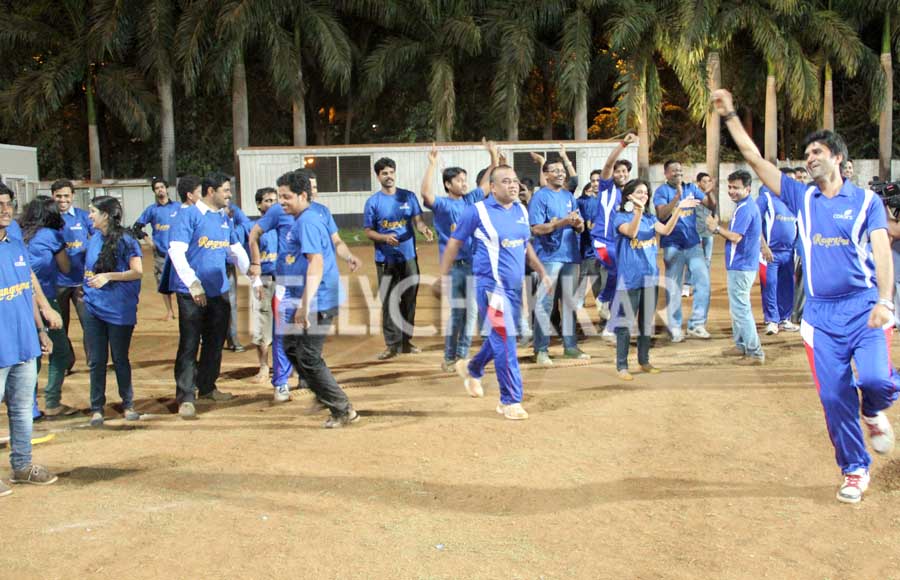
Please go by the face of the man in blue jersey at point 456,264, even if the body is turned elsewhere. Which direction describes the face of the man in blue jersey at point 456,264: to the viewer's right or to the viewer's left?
to the viewer's right

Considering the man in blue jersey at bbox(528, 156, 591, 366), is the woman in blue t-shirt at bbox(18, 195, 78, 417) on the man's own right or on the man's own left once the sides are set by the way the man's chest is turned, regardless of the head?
on the man's own right

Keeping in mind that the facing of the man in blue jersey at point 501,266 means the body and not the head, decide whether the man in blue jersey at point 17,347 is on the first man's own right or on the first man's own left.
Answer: on the first man's own right

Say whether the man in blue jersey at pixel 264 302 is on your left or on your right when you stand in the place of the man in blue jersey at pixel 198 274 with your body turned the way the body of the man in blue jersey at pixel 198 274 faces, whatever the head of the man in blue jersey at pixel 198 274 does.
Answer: on your left

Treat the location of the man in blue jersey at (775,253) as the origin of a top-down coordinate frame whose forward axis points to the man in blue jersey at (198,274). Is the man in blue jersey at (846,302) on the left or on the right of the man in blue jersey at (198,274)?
left

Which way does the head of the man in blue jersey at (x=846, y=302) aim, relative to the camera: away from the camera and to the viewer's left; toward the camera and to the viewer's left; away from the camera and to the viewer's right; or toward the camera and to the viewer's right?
toward the camera and to the viewer's left

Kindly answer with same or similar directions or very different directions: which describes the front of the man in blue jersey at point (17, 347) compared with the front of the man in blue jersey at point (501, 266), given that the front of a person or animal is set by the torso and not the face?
same or similar directions

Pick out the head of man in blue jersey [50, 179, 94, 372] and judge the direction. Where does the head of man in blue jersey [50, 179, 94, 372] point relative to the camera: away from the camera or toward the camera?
toward the camera

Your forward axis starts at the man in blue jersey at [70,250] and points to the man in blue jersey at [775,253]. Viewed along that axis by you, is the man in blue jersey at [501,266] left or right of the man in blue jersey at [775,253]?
right

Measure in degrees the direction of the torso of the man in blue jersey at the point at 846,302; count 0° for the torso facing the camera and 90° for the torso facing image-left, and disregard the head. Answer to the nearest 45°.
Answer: approximately 0°

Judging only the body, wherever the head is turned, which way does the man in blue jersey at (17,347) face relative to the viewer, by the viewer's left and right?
facing the viewer and to the right of the viewer

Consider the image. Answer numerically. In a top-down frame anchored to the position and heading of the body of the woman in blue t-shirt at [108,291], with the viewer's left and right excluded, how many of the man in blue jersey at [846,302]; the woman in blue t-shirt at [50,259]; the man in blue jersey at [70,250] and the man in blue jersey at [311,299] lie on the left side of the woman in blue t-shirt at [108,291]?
2
